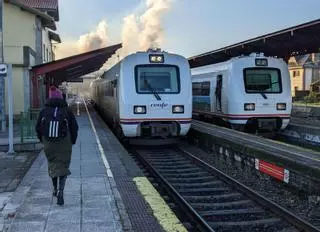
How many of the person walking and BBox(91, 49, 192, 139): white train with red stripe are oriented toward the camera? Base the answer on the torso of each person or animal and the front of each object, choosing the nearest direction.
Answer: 1

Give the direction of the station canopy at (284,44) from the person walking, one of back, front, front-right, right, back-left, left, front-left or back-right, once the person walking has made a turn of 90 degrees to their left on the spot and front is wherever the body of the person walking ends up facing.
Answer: back-right

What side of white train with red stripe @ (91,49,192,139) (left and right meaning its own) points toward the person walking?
front

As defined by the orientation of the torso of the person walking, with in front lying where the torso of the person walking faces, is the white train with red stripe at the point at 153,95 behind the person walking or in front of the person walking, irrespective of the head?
in front

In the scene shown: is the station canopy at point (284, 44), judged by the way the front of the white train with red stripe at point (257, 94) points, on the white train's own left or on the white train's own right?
on the white train's own left

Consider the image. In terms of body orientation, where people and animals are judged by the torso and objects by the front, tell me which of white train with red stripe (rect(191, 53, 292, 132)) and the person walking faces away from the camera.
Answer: the person walking

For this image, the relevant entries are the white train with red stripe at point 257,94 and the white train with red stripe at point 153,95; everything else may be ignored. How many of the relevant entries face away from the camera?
0

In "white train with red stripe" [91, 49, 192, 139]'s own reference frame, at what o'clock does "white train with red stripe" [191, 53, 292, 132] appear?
"white train with red stripe" [191, 53, 292, 132] is roughly at 8 o'clock from "white train with red stripe" [91, 49, 192, 139].

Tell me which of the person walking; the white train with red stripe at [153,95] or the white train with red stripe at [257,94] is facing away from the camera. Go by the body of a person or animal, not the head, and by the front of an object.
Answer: the person walking

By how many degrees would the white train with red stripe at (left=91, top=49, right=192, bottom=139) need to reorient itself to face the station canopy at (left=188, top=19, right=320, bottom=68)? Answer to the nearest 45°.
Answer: approximately 135° to its left

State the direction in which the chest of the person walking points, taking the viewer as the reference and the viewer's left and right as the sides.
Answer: facing away from the viewer
